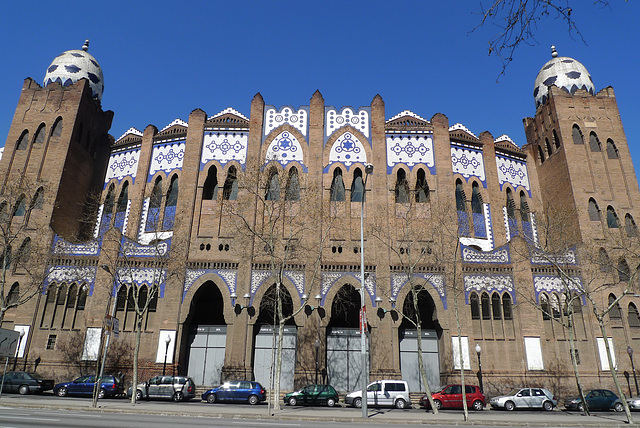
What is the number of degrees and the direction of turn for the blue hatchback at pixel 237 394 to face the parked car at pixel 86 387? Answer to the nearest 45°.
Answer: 0° — it already faces it

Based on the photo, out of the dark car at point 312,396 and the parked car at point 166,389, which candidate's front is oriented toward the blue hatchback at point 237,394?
the dark car

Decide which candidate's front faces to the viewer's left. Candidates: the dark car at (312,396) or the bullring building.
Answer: the dark car

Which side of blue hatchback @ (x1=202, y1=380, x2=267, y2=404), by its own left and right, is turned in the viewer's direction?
left

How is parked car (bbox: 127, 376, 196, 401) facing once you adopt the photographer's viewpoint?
facing to the left of the viewer

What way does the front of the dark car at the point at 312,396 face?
to the viewer's left

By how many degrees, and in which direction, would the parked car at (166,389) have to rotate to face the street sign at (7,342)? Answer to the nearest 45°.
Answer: approximately 45° to its left

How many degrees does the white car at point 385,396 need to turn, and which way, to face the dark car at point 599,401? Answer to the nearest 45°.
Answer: approximately 180°

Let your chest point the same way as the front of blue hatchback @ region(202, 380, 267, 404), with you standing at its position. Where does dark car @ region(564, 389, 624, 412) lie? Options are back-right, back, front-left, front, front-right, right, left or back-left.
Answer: back

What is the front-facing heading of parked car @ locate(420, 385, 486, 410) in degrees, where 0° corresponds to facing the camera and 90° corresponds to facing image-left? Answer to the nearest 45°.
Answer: approximately 90°

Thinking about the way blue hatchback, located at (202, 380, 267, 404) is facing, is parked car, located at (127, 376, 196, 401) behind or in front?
in front

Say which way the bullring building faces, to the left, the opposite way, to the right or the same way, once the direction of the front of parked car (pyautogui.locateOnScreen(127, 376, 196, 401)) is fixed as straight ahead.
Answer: to the left

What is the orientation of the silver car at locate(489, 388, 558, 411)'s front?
to the viewer's left

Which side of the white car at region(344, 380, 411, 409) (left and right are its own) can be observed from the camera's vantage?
left

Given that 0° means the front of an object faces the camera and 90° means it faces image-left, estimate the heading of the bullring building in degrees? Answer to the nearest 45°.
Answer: approximately 0°
